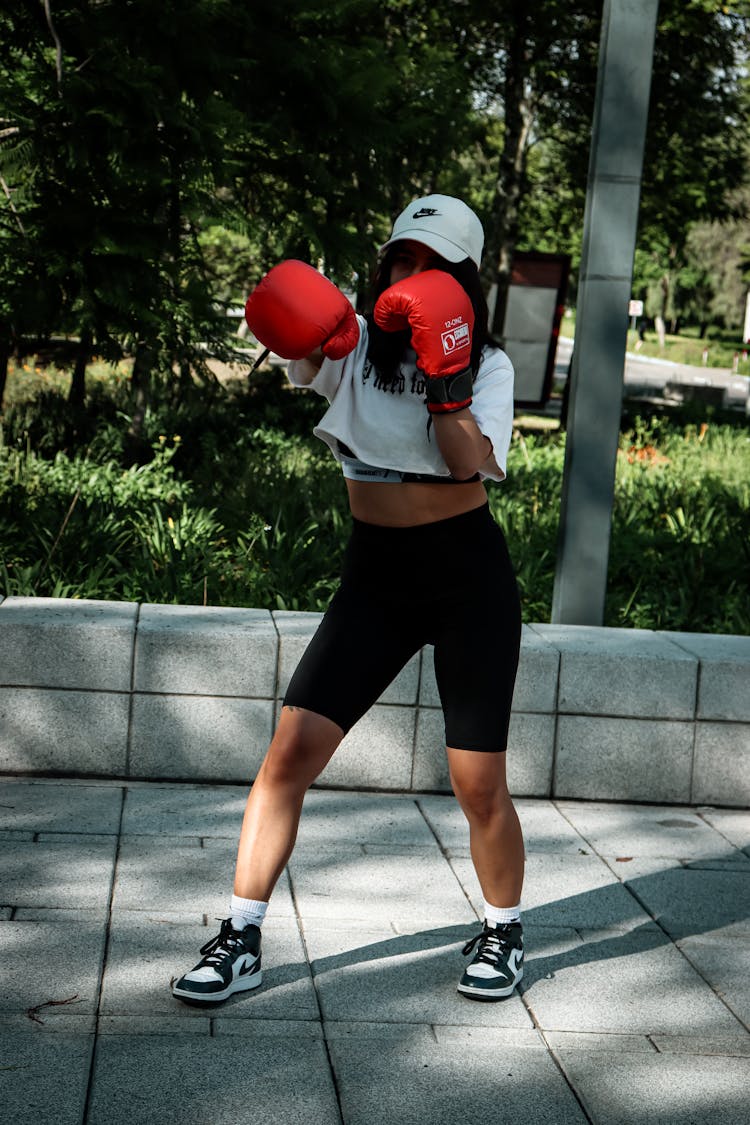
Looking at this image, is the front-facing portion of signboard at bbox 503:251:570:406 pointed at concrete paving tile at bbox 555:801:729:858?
yes

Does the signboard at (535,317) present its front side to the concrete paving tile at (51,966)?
yes

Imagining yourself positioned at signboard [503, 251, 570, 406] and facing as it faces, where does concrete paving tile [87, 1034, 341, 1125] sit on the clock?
The concrete paving tile is roughly at 12 o'clock from the signboard.

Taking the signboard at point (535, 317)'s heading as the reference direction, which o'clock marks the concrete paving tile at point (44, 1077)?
The concrete paving tile is roughly at 12 o'clock from the signboard.

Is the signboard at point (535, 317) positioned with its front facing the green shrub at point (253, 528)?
yes

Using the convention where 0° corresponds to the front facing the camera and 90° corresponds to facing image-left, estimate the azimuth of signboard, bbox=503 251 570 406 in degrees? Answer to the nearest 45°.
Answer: approximately 0°

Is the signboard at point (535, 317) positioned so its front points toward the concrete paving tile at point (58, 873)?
yes

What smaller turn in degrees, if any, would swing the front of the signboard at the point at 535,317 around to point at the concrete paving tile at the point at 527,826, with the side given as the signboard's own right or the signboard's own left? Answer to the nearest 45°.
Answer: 0° — it already faces it
